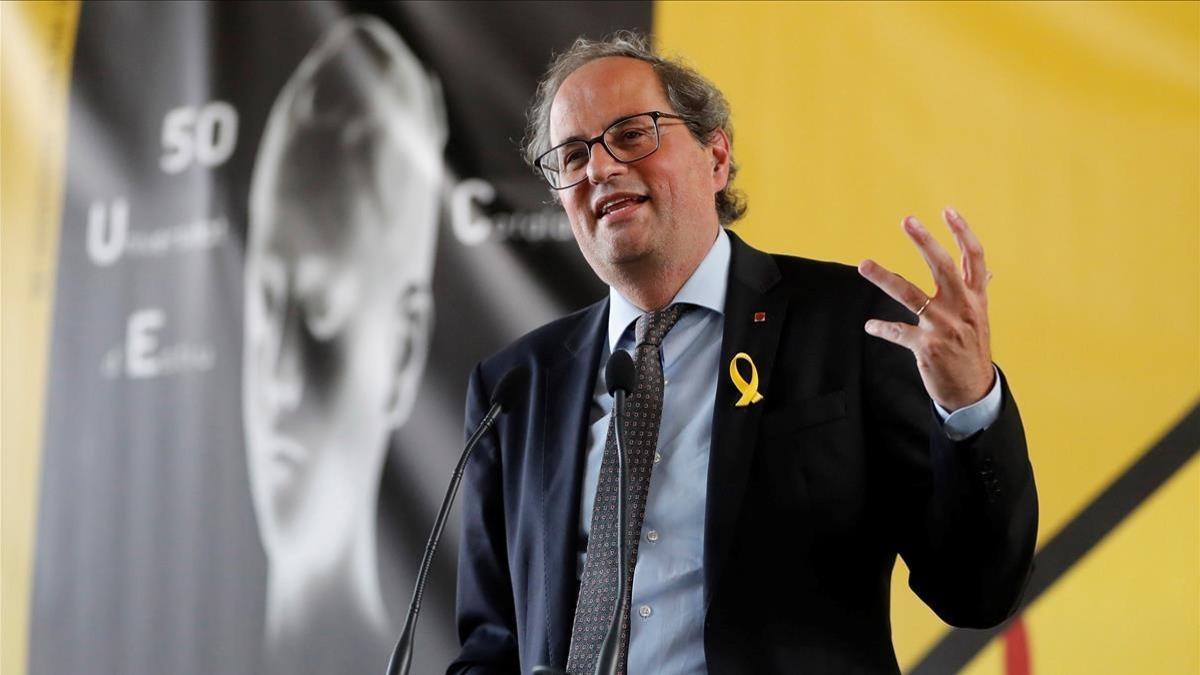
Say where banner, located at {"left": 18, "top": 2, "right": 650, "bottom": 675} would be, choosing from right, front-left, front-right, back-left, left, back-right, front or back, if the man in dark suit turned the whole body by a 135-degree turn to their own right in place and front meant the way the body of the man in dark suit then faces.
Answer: front-left
